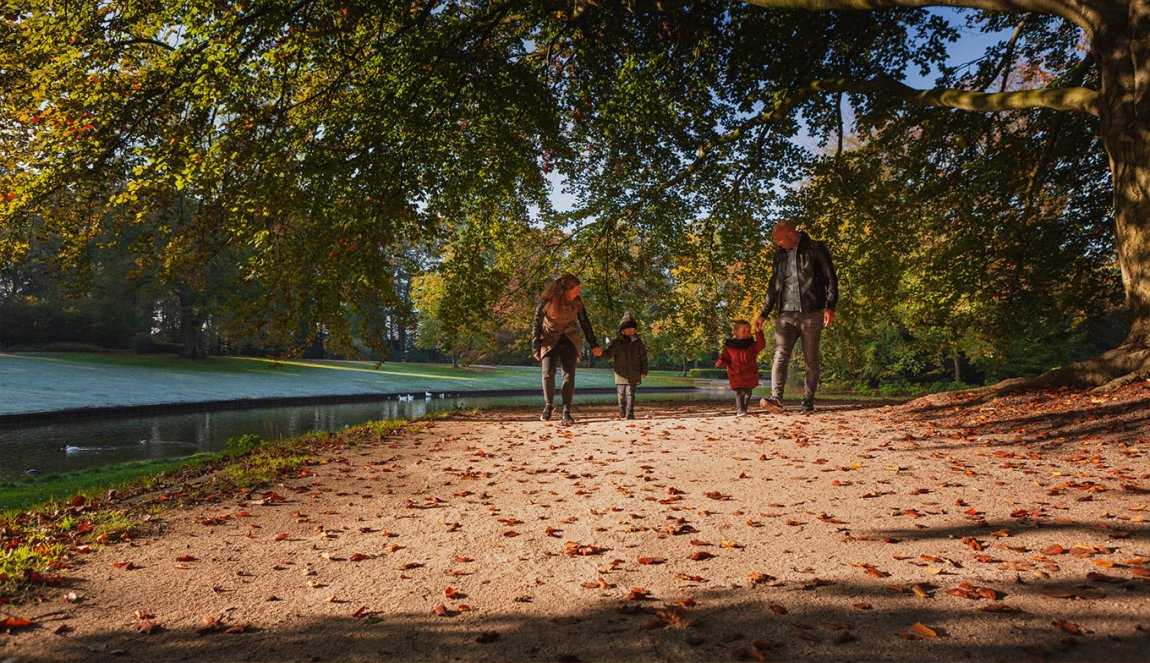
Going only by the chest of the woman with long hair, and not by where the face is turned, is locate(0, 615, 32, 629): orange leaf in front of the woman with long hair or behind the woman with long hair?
in front

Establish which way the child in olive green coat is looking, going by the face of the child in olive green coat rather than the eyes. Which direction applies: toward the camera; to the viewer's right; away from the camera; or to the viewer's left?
toward the camera

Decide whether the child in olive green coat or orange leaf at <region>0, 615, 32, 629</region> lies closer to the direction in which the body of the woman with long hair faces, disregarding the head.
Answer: the orange leaf

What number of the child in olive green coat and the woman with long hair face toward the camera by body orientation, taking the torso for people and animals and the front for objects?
2

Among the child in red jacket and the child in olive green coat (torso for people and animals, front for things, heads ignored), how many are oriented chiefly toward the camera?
2

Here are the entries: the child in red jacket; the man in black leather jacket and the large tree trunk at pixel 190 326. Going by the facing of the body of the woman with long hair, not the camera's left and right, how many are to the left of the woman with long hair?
2

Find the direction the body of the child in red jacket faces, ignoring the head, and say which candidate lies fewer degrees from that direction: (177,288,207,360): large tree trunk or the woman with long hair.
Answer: the woman with long hair

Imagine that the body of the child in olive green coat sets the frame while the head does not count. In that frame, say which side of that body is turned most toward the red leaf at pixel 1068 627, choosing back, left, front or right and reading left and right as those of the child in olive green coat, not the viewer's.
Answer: front

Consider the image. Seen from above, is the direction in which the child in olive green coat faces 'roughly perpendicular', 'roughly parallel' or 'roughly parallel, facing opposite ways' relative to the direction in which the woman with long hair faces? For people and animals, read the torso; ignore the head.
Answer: roughly parallel

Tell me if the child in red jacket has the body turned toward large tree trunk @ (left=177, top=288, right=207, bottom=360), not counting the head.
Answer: no

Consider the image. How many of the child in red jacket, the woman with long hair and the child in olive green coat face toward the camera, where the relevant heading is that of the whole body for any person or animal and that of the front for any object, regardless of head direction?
3

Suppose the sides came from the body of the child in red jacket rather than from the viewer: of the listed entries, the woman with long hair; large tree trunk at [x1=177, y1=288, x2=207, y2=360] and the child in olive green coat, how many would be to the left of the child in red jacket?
0

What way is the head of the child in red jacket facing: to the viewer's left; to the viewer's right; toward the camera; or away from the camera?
toward the camera

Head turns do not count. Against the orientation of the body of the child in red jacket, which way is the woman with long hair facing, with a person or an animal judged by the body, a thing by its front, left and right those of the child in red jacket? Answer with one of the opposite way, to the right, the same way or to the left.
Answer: the same way

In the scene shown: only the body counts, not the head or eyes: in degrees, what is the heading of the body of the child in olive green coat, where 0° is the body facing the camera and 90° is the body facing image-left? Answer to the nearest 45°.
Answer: approximately 0°

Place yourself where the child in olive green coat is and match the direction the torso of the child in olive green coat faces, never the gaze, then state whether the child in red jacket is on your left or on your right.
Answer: on your left

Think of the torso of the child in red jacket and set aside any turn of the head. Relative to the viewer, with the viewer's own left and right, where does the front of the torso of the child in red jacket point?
facing the viewer

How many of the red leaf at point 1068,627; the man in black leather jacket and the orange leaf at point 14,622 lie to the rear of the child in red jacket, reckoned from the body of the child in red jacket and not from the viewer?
0
